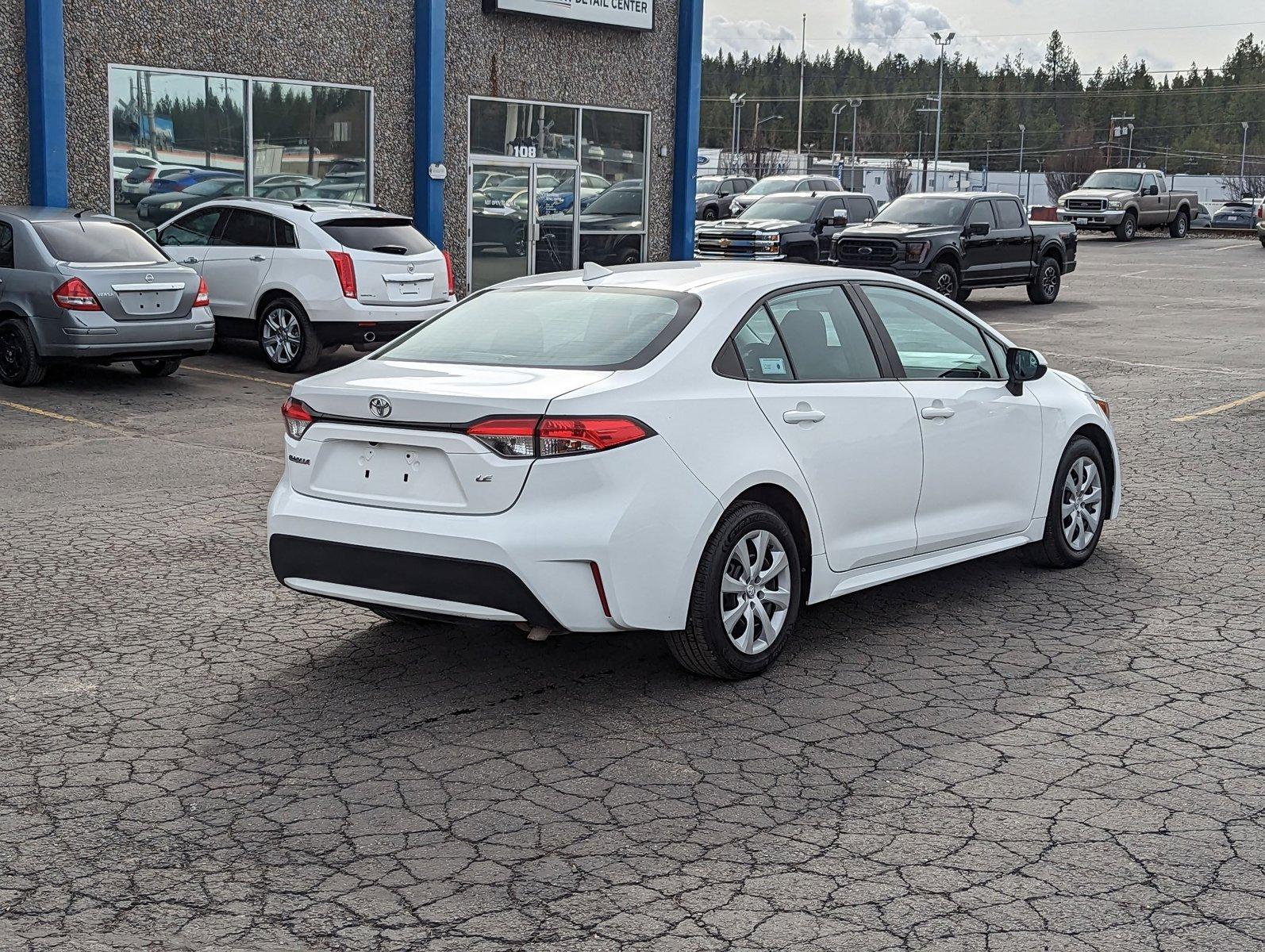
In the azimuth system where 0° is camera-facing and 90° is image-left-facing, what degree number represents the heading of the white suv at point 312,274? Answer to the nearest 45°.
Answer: approximately 135°

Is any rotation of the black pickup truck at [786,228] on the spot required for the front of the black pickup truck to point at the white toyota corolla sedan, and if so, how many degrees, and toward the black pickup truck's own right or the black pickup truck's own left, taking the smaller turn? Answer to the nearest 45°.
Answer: approximately 45° to the black pickup truck's own left

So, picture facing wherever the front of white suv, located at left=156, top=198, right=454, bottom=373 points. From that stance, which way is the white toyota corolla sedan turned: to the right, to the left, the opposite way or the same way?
to the right

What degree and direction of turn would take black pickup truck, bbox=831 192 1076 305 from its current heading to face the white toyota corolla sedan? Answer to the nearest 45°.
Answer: approximately 45° to its left

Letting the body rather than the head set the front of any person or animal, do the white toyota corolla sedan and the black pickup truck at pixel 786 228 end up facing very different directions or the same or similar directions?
very different directions

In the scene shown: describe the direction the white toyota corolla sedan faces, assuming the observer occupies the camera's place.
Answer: facing away from the viewer and to the right of the viewer

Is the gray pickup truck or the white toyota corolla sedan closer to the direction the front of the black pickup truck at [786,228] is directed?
the white toyota corolla sedan
